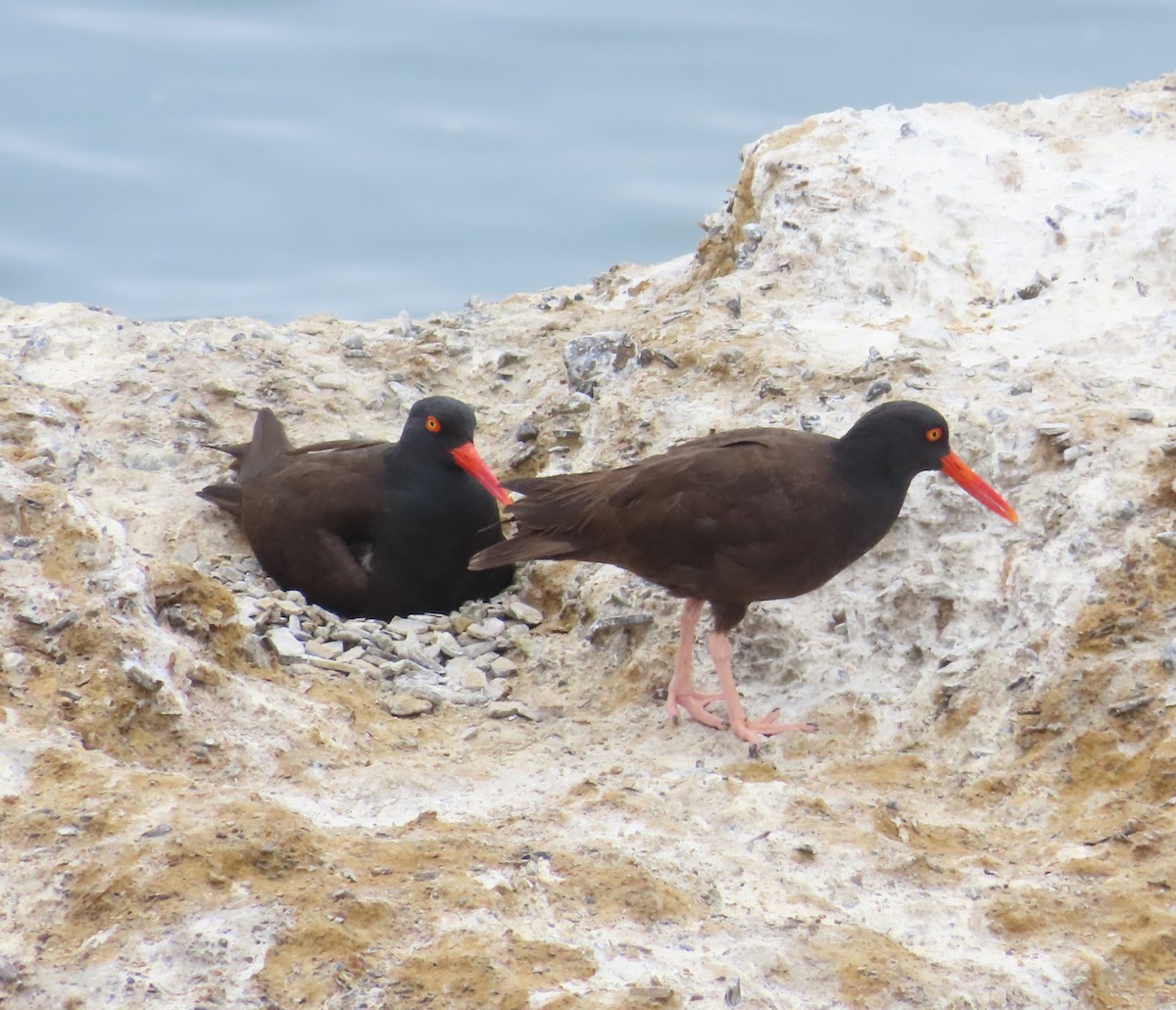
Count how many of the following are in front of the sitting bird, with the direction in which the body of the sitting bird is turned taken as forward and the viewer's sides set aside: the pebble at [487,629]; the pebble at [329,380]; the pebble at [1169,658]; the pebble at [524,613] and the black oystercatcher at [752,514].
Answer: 4

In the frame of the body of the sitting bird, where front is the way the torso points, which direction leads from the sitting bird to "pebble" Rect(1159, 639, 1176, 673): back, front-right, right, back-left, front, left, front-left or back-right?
front

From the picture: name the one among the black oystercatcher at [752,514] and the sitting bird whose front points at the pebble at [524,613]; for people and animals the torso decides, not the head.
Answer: the sitting bird

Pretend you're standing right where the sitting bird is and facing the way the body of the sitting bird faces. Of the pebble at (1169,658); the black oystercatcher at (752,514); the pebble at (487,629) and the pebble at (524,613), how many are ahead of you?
4

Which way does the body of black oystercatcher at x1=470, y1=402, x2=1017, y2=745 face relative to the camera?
to the viewer's right

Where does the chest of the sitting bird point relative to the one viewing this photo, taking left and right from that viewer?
facing the viewer and to the right of the viewer

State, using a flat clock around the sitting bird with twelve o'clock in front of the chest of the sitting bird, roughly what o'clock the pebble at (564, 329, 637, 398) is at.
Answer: The pebble is roughly at 10 o'clock from the sitting bird.

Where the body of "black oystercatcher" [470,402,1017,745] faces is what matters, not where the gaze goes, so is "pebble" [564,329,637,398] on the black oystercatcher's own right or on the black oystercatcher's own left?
on the black oystercatcher's own left

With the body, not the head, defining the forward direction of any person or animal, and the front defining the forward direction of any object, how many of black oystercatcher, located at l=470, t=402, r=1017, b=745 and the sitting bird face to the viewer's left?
0

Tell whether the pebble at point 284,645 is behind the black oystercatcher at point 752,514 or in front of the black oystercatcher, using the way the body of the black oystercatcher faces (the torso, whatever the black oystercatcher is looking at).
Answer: behind

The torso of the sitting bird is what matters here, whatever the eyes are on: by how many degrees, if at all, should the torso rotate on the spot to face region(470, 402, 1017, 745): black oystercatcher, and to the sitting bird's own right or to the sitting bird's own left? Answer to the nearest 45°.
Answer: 0° — it already faces it
